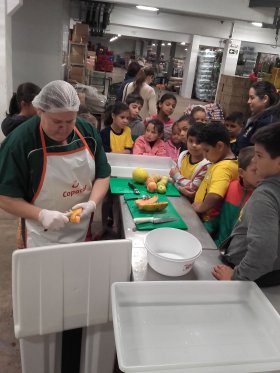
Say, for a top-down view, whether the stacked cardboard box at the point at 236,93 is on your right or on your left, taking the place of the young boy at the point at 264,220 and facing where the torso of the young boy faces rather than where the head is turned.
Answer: on your right

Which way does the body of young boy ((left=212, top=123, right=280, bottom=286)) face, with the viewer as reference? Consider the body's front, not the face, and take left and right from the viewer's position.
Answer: facing to the left of the viewer

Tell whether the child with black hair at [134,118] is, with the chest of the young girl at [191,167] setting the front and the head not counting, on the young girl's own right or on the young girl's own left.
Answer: on the young girl's own right

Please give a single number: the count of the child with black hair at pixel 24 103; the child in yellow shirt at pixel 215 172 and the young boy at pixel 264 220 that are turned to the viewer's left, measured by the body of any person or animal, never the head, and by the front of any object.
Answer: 2

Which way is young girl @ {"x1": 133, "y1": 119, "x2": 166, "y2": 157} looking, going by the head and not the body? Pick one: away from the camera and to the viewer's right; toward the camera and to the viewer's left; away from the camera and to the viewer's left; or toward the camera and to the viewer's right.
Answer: toward the camera and to the viewer's left

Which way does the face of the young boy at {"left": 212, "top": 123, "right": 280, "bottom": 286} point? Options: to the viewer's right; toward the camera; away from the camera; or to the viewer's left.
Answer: to the viewer's left

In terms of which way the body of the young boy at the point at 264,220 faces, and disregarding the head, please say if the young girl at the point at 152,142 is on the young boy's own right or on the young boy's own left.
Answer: on the young boy's own right

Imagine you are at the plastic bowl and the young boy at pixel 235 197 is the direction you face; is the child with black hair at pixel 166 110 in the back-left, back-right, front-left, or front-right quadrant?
front-left

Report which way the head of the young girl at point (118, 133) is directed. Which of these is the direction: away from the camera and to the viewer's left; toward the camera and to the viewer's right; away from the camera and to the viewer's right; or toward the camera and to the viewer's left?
toward the camera and to the viewer's right

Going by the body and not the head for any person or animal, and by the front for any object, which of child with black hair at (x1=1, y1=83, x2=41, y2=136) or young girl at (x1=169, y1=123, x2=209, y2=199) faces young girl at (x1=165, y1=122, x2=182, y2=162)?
the child with black hair

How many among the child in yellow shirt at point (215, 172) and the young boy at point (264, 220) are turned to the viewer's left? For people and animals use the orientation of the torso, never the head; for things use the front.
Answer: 2

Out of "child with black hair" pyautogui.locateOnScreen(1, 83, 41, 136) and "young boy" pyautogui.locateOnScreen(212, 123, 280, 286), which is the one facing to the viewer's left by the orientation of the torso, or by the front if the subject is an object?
the young boy

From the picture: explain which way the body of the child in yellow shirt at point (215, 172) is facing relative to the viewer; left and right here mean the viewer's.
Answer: facing to the left of the viewer

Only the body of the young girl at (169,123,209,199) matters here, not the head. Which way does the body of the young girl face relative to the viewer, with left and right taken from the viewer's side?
facing the viewer and to the left of the viewer
